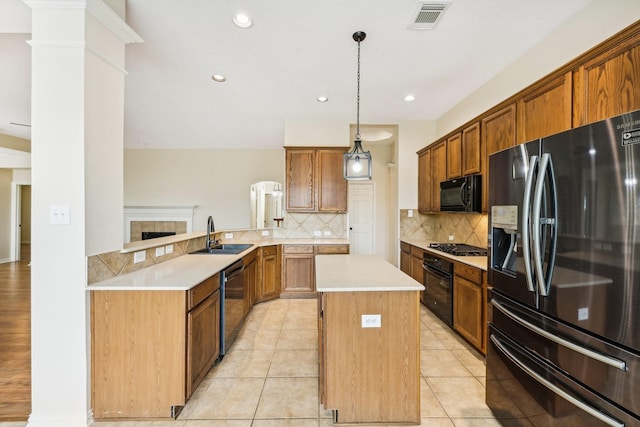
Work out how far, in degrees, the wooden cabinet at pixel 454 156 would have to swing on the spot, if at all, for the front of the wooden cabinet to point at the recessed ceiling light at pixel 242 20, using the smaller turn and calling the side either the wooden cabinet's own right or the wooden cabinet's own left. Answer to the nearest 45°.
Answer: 0° — it already faces it

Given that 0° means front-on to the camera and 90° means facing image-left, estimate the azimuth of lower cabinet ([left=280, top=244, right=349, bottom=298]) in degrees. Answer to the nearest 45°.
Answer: approximately 0°

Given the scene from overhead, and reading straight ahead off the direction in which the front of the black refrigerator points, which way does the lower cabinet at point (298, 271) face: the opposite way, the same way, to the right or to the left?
to the left

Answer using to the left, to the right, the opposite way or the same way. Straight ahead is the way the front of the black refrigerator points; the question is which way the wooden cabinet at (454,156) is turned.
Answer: the same way

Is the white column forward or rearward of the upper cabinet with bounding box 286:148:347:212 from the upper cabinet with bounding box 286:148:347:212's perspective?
forward

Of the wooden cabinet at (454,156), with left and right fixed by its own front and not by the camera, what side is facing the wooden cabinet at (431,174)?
right

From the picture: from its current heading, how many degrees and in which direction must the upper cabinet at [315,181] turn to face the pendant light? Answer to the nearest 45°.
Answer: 0° — it already faces it

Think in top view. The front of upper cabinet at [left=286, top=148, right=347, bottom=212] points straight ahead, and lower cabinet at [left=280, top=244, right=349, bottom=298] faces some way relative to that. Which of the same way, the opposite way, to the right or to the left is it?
the same way

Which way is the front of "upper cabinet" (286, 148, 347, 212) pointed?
toward the camera

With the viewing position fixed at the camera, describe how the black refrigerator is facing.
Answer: facing the viewer and to the left of the viewer

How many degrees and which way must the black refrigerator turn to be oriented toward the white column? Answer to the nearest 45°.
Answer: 0° — it already faces it

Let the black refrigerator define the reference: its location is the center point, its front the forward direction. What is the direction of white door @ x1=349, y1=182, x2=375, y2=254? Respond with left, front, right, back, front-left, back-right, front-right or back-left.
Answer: right

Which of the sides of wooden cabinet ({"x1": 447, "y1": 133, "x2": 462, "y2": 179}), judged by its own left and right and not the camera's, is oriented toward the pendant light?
front

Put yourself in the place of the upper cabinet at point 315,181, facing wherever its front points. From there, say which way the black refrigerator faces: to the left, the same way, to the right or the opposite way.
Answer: to the right

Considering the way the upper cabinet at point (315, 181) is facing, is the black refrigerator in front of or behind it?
in front

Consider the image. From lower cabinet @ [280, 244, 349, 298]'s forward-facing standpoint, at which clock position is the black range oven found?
The black range oven is roughly at 10 o'clock from the lower cabinet.

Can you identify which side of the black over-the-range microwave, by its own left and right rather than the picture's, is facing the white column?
front
